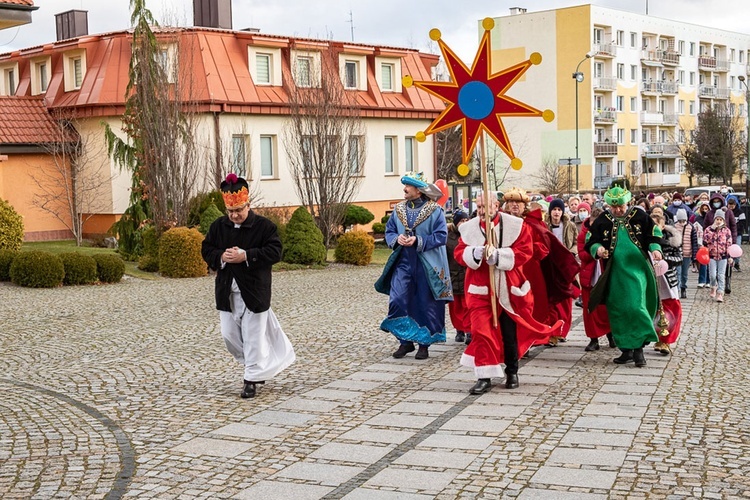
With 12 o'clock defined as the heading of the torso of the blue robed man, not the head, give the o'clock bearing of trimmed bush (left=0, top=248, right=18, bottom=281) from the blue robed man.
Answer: The trimmed bush is roughly at 3 o'clock from the blue robed man.

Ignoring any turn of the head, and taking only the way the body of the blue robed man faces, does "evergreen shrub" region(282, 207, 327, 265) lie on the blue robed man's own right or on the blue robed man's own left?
on the blue robed man's own right

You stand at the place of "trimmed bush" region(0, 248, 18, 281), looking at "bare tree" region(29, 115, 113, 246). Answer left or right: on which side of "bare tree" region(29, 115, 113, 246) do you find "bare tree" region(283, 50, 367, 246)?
right

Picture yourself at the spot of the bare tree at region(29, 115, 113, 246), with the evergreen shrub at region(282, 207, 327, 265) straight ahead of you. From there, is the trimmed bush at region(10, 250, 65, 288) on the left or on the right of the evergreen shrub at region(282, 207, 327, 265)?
right

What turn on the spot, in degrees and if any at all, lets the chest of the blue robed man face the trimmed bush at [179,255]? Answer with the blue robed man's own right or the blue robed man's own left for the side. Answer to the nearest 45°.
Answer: approximately 90° to the blue robed man's own right

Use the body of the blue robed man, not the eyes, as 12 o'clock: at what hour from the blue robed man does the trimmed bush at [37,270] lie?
The trimmed bush is roughly at 3 o'clock from the blue robed man.

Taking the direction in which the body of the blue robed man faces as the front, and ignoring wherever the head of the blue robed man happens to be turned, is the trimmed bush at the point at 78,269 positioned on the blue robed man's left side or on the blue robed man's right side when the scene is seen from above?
on the blue robed man's right side

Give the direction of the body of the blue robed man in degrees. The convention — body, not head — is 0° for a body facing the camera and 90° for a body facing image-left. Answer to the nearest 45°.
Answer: approximately 45°

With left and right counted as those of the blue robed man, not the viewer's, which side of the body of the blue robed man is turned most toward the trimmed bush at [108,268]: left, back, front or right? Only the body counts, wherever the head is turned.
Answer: right

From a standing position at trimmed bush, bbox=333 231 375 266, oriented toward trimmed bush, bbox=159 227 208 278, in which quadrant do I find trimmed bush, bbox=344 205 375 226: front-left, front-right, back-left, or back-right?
back-right

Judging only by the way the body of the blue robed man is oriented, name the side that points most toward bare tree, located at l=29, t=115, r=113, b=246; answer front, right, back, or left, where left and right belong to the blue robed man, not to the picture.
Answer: right

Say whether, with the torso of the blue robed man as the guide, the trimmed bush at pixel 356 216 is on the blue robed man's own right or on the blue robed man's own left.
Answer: on the blue robed man's own right
